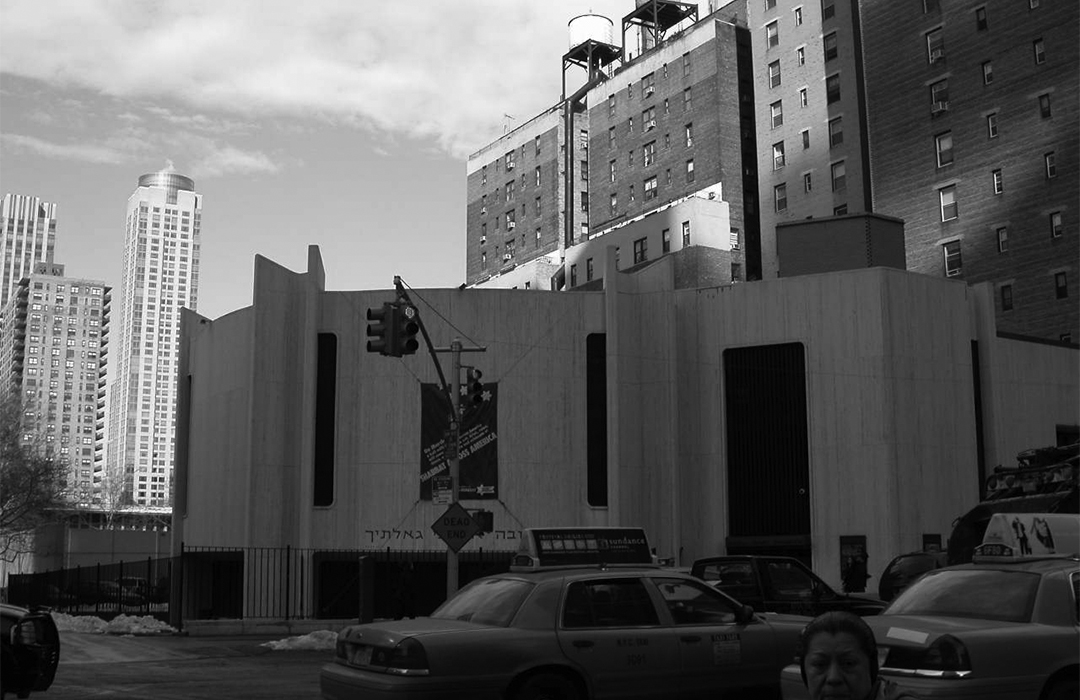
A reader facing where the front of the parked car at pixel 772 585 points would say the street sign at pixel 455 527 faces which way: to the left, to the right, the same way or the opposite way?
to the right

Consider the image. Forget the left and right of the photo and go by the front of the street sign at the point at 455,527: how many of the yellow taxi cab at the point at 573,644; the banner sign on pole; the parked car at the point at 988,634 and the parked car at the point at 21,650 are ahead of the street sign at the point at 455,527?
3

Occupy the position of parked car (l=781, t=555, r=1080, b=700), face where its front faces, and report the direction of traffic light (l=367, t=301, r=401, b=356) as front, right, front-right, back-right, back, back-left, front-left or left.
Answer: left

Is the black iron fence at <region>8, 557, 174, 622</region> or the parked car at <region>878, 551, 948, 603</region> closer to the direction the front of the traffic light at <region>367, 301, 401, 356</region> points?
the black iron fence

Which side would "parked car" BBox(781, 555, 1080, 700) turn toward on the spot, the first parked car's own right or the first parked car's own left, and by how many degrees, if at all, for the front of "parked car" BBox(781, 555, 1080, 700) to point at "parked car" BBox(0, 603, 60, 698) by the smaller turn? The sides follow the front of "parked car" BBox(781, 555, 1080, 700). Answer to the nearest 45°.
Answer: approximately 135° to the first parked car's own left

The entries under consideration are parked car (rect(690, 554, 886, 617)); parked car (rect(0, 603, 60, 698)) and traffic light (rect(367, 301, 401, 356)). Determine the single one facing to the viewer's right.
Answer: parked car (rect(690, 554, 886, 617))

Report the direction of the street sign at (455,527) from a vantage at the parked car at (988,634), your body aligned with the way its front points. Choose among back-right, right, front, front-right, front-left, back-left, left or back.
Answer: left

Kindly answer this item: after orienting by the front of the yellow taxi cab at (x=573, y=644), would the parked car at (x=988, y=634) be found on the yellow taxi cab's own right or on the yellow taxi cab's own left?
on the yellow taxi cab's own right

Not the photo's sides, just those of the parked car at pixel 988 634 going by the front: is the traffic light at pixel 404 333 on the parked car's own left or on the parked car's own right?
on the parked car's own left

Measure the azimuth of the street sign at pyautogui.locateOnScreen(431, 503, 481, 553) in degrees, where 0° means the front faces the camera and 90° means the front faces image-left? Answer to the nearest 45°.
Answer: approximately 0°

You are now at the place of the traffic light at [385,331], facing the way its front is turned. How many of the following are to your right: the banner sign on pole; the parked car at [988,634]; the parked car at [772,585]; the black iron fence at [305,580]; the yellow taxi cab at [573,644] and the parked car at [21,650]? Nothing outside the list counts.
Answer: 2

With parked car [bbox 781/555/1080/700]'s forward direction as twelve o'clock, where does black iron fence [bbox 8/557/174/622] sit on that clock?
The black iron fence is roughly at 9 o'clock from the parked car.
